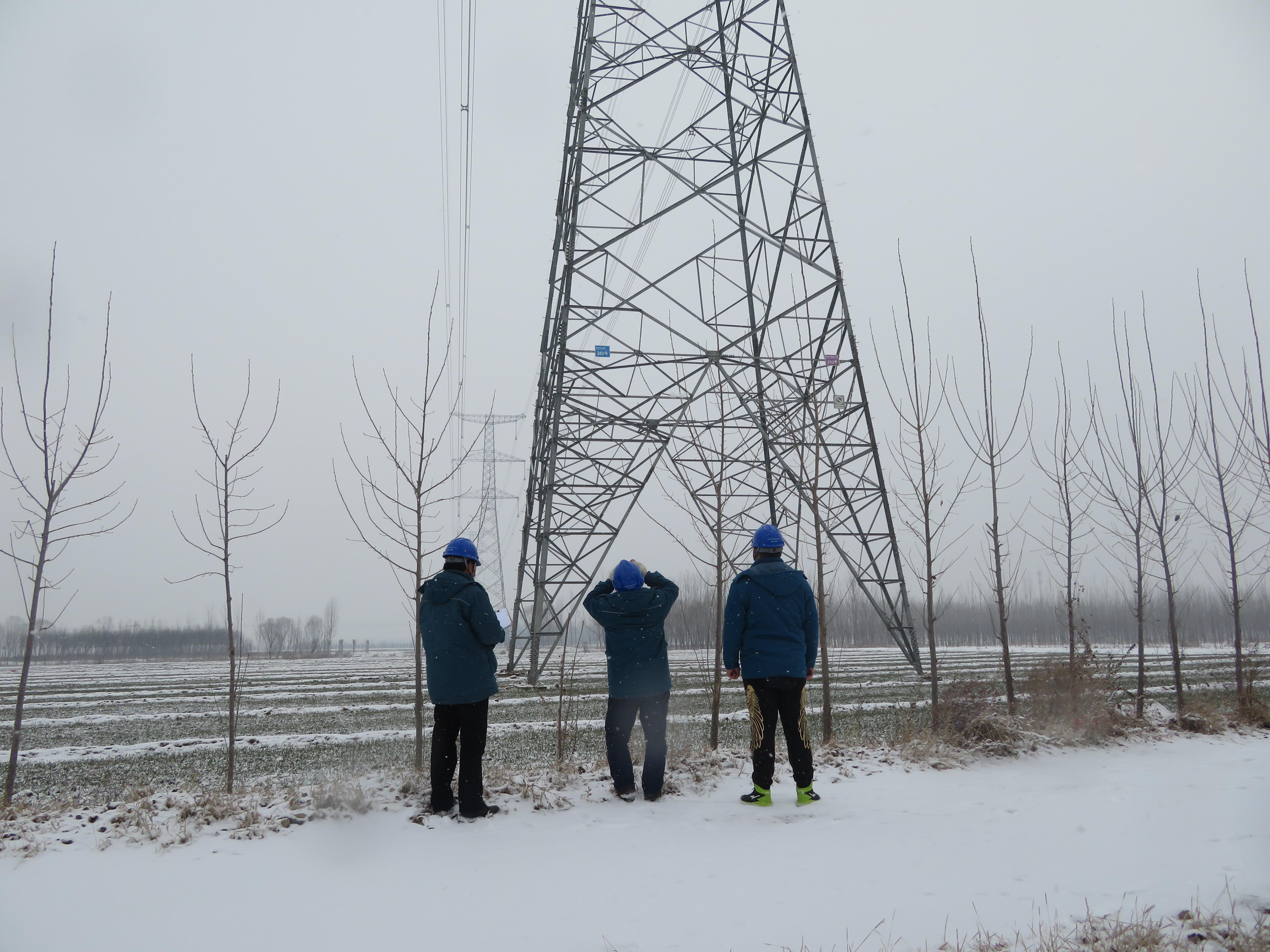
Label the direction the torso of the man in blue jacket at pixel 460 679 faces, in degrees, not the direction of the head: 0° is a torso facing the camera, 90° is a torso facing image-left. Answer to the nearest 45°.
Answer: approximately 225°

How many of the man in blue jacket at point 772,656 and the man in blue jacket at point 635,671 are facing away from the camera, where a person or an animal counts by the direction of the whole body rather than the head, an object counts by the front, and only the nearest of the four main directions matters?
2

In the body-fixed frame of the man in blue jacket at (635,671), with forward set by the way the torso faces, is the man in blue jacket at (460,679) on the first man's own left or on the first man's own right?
on the first man's own left

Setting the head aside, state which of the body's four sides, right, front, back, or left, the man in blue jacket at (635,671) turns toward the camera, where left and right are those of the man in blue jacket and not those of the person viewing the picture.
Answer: back

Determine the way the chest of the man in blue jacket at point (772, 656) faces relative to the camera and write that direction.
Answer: away from the camera

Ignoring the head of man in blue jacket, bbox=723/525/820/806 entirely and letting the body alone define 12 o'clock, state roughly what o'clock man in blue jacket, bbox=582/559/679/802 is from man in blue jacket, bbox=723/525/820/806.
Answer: man in blue jacket, bbox=582/559/679/802 is roughly at 9 o'clock from man in blue jacket, bbox=723/525/820/806.

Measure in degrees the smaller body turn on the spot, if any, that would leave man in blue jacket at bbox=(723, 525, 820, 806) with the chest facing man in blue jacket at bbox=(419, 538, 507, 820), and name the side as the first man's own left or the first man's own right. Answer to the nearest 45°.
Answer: approximately 90° to the first man's own left

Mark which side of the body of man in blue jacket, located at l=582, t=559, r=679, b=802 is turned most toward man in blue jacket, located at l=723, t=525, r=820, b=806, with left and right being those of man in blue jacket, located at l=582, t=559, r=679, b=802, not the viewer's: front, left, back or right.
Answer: right

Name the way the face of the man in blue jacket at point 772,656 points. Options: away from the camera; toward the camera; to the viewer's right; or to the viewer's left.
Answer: away from the camera

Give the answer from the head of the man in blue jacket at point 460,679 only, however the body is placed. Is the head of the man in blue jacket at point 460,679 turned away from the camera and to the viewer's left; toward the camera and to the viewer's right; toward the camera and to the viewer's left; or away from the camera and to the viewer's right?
away from the camera and to the viewer's right
